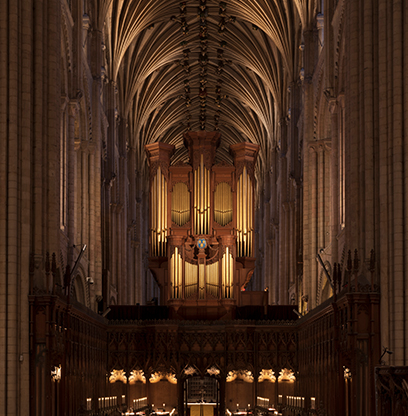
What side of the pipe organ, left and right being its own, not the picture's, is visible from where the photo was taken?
front
